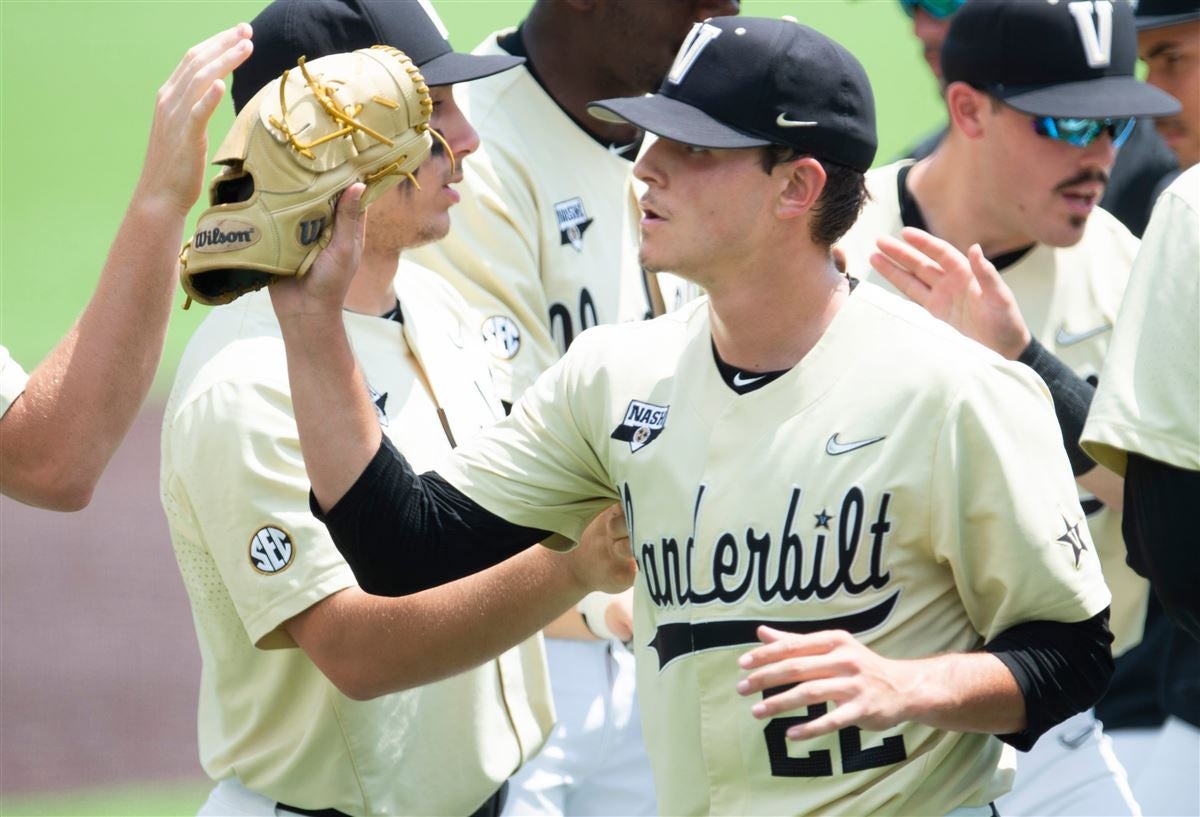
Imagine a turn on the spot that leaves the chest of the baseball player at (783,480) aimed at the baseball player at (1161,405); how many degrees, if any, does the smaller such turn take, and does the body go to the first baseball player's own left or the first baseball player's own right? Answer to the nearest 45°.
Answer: approximately 135° to the first baseball player's own left

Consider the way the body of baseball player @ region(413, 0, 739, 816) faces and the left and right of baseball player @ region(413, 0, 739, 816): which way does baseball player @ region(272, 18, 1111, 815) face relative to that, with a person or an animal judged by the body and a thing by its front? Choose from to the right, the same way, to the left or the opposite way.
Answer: to the right

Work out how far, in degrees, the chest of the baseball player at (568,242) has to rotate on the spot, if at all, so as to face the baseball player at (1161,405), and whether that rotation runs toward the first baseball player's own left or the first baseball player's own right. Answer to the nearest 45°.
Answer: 0° — they already face them

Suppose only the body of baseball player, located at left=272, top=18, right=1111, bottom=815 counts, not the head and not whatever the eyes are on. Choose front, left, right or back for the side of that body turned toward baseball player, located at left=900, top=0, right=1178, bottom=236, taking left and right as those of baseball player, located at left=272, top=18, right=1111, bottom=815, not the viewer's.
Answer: back

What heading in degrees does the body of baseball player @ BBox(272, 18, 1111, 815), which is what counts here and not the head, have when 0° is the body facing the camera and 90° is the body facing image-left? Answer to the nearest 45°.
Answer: approximately 45°

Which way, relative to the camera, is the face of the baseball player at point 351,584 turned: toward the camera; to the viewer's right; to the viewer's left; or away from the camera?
to the viewer's right

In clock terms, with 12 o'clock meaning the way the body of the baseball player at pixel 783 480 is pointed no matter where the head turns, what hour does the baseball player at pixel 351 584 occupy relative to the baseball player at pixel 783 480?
the baseball player at pixel 351 584 is roughly at 2 o'clock from the baseball player at pixel 783 480.

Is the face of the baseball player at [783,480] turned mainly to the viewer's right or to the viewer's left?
to the viewer's left

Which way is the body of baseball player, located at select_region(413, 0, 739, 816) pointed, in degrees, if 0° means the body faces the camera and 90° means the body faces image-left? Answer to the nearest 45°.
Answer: approximately 315°
